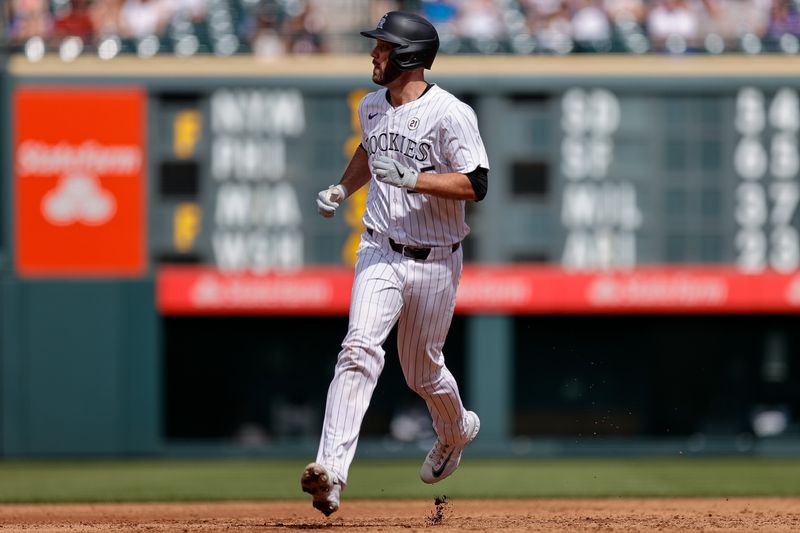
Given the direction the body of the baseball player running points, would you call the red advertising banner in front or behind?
behind

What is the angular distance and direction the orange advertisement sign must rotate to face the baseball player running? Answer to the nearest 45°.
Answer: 0° — it already faces them

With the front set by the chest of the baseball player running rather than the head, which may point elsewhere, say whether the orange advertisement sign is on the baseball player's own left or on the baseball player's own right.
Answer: on the baseball player's own right

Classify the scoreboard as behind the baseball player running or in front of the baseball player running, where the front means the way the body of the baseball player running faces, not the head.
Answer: behind

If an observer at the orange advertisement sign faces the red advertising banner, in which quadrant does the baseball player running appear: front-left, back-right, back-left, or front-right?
front-right

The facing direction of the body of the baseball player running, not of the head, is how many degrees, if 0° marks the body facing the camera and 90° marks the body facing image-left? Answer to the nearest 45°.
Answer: approximately 45°

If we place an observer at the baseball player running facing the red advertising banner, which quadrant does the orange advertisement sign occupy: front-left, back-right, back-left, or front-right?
front-left

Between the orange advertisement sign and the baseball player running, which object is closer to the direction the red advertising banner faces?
the baseball player running

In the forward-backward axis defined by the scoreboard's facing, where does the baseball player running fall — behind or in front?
in front

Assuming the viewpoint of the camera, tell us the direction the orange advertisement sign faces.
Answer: facing the viewer

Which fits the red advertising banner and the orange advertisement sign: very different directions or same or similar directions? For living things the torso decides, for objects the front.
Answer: same or similar directions

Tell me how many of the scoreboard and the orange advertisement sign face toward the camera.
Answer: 2

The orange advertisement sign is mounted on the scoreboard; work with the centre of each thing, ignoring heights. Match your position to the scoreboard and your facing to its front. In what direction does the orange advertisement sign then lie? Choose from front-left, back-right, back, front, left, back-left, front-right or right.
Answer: right

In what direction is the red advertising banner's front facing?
toward the camera

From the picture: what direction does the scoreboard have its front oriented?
toward the camera
